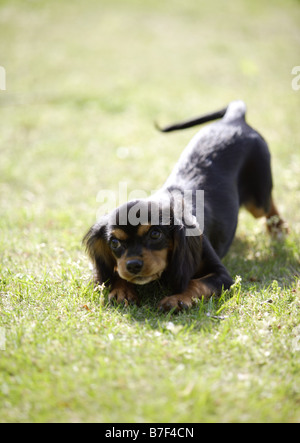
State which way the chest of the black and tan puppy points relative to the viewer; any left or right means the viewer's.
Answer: facing the viewer and to the left of the viewer
